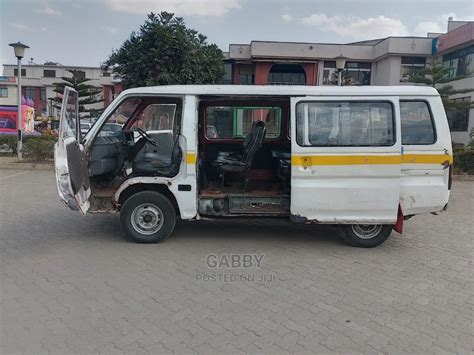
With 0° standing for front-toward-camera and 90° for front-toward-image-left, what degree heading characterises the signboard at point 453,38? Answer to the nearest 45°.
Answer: approximately 45°

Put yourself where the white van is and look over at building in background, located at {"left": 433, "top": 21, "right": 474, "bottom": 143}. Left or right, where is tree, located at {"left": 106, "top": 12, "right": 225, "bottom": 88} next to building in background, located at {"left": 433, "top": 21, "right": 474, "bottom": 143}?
left

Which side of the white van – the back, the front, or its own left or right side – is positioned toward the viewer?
left

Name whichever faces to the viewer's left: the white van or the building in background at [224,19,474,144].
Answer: the white van

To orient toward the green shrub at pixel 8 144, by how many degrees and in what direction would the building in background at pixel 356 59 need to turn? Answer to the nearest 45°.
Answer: approximately 45° to its right

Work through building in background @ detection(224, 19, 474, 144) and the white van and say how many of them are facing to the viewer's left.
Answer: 1

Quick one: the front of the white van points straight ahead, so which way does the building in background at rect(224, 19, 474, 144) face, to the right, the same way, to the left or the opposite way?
to the left
